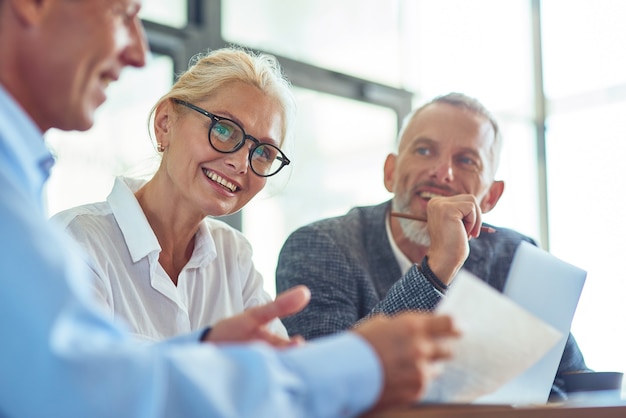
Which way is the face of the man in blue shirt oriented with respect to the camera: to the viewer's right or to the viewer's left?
to the viewer's right

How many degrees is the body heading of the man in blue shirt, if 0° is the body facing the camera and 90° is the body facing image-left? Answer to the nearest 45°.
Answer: approximately 270°

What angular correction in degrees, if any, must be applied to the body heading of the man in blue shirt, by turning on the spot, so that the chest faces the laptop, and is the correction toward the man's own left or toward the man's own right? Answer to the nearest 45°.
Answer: approximately 45° to the man's own left
